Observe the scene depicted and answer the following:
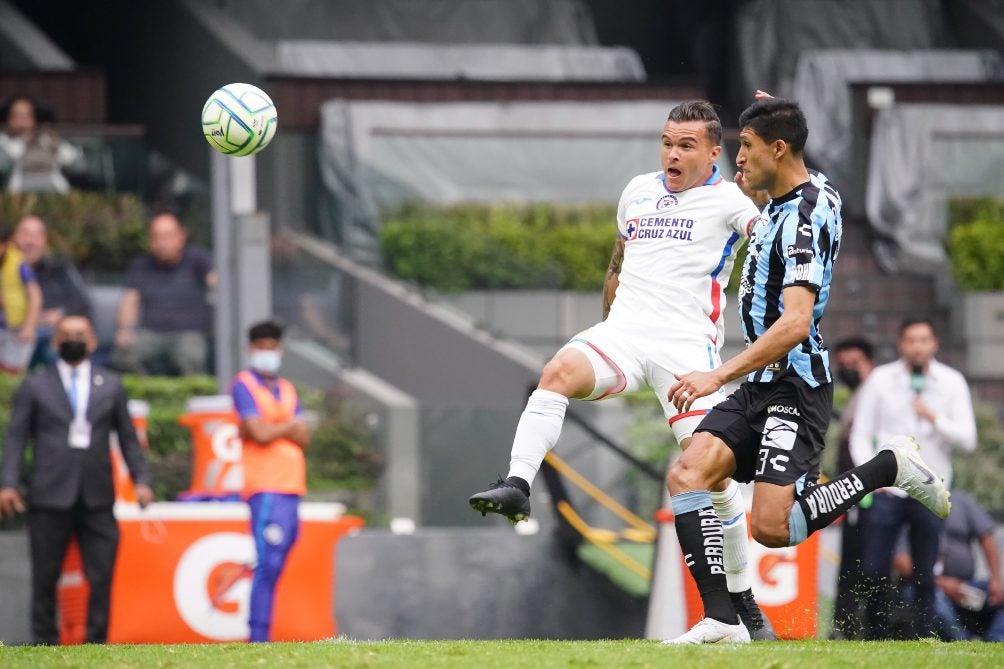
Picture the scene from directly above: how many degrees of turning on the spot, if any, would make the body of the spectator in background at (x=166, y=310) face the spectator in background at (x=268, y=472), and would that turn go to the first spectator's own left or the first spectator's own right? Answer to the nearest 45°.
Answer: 0° — they already face them

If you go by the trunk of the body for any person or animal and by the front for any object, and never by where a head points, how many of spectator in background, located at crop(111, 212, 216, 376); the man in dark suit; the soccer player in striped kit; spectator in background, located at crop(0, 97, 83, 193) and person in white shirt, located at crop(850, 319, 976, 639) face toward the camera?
4

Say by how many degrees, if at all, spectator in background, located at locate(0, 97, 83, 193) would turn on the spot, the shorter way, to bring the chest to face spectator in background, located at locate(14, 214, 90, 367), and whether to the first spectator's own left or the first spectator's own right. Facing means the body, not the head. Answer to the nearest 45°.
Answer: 0° — they already face them

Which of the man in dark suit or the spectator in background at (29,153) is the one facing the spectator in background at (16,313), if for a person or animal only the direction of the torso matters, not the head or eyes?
the spectator in background at (29,153)

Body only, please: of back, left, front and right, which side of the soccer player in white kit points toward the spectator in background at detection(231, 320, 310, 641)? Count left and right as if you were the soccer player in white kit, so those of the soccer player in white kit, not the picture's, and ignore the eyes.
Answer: right

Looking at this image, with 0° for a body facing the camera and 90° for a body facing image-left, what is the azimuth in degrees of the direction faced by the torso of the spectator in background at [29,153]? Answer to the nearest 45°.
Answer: approximately 0°

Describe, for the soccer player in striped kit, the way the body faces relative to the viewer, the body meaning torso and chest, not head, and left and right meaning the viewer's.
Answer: facing to the left of the viewer

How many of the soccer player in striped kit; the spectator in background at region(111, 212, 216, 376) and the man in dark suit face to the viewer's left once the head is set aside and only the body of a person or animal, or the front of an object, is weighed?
1

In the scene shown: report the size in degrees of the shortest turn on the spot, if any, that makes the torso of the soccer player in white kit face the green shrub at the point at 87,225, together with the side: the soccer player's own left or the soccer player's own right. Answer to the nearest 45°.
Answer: approximately 90° to the soccer player's own right

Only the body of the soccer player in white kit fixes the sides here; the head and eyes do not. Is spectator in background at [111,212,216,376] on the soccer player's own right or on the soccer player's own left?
on the soccer player's own right

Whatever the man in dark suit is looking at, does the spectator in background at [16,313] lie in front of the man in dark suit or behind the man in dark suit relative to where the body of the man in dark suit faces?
behind

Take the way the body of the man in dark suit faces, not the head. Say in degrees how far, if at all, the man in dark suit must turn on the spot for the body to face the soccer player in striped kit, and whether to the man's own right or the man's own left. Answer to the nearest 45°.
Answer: approximately 45° to the man's own left

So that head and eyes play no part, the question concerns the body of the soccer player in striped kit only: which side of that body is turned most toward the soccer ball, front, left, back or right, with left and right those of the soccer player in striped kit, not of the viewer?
front
